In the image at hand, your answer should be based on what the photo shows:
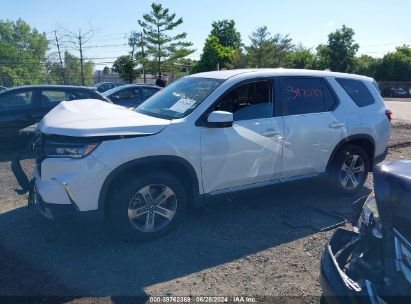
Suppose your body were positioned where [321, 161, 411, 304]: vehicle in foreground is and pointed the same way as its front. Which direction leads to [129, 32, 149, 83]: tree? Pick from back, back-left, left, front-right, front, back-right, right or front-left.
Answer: right

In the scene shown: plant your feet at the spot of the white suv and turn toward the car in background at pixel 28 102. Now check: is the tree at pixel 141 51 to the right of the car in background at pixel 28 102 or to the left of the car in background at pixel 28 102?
right

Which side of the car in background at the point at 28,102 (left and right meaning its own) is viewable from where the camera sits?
left

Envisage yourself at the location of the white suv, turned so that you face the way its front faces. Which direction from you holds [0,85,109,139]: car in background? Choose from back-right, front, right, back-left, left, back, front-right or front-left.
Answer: right

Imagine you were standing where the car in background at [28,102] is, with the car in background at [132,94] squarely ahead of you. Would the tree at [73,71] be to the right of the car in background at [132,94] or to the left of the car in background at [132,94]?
left

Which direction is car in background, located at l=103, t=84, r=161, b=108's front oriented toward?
to the viewer's left

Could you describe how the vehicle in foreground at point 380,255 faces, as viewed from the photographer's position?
facing the viewer and to the left of the viewer

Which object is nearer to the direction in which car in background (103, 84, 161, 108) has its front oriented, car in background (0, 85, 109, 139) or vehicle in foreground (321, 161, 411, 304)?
the car in background

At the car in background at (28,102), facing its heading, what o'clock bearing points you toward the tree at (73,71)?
The tree is roughly at 3 o'clock from the car in background.

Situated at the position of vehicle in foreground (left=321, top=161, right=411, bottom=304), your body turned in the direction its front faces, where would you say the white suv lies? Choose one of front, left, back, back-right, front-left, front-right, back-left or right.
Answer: right
